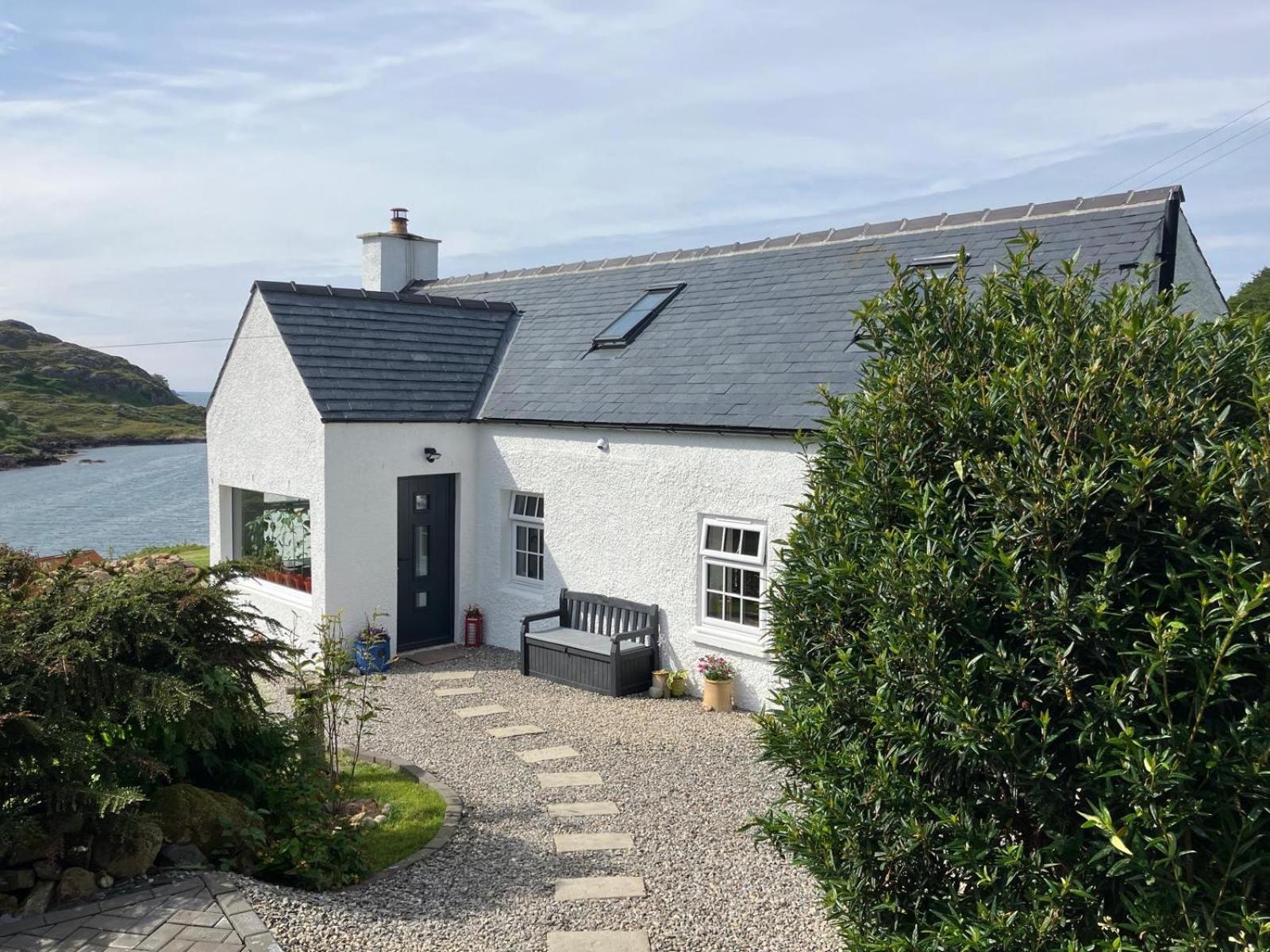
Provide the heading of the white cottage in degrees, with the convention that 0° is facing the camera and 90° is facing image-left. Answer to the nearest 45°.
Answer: approximately 45°

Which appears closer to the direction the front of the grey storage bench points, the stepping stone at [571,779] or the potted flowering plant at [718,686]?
the stepping stone

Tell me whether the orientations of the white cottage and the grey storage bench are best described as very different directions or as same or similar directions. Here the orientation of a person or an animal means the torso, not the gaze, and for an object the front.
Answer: same or similar directions

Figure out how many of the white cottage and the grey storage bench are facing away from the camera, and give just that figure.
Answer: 0

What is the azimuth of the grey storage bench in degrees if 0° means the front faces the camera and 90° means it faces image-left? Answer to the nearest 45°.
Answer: approximately 45°

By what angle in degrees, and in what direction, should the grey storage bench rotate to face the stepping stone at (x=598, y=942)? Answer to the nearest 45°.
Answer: approximately 45° to its left

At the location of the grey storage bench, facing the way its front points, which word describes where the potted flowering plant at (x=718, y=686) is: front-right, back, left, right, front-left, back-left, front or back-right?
left
